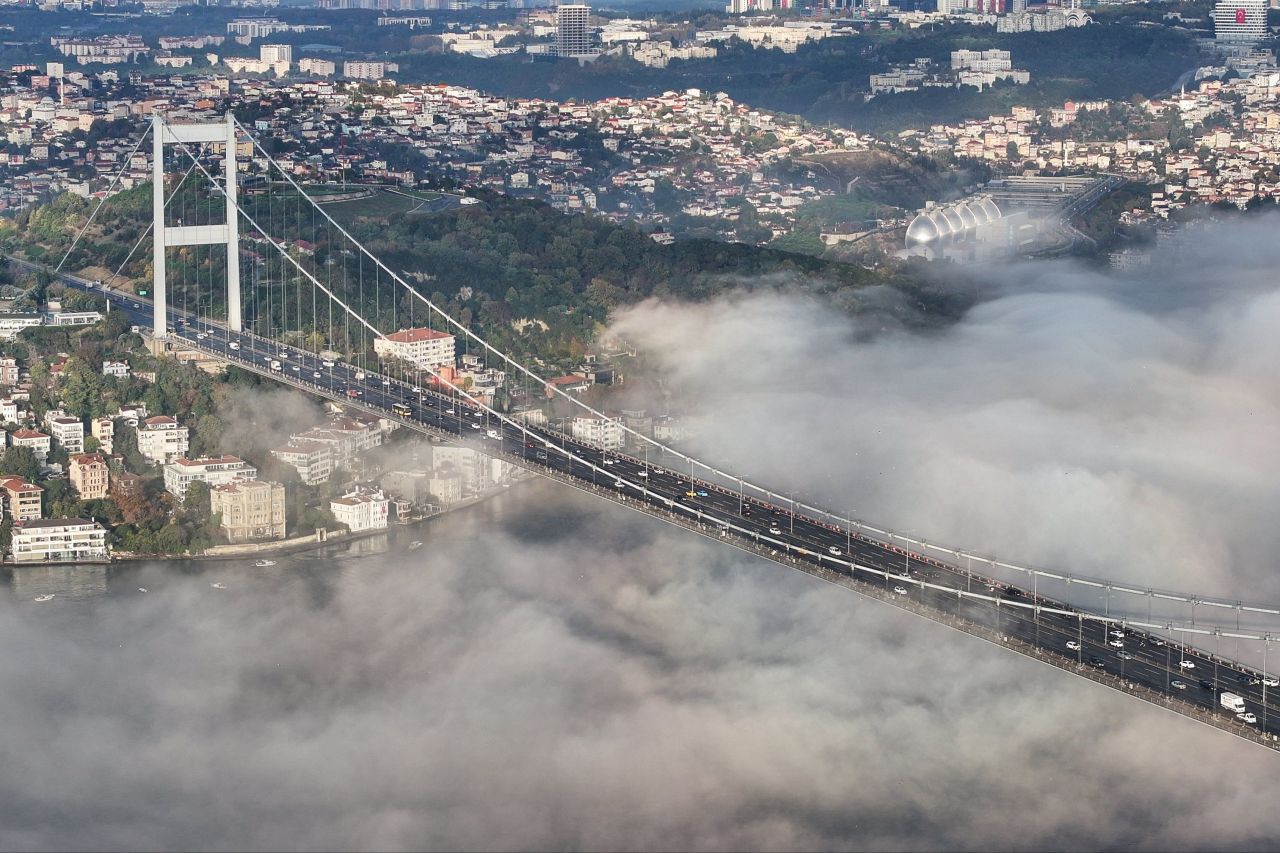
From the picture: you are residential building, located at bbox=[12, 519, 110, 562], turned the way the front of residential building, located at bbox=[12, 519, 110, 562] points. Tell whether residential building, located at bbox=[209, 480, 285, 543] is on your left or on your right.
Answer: on your left

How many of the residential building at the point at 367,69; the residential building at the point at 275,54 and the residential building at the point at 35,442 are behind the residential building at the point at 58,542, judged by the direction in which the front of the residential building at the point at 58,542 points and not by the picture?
3

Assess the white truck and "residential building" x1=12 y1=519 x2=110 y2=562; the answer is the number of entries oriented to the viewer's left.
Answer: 0

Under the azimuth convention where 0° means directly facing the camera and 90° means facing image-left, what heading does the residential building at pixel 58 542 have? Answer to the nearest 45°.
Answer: approximately 0°

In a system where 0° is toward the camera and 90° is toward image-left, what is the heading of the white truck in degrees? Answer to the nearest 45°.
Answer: approximately 315°

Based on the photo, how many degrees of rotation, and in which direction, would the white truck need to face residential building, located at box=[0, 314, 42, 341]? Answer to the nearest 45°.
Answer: approximately 180°

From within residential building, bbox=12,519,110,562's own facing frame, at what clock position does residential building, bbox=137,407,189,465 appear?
residential building, bbox=137,407,189,465 is roughly at 7 o'clock from residential building, bbox=12,519,110,562.

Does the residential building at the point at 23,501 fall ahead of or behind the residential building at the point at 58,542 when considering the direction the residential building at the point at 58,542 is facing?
behind

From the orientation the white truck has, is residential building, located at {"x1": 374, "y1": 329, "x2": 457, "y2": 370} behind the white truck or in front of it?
behind

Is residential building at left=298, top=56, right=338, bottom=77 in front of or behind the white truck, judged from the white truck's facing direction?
behind
